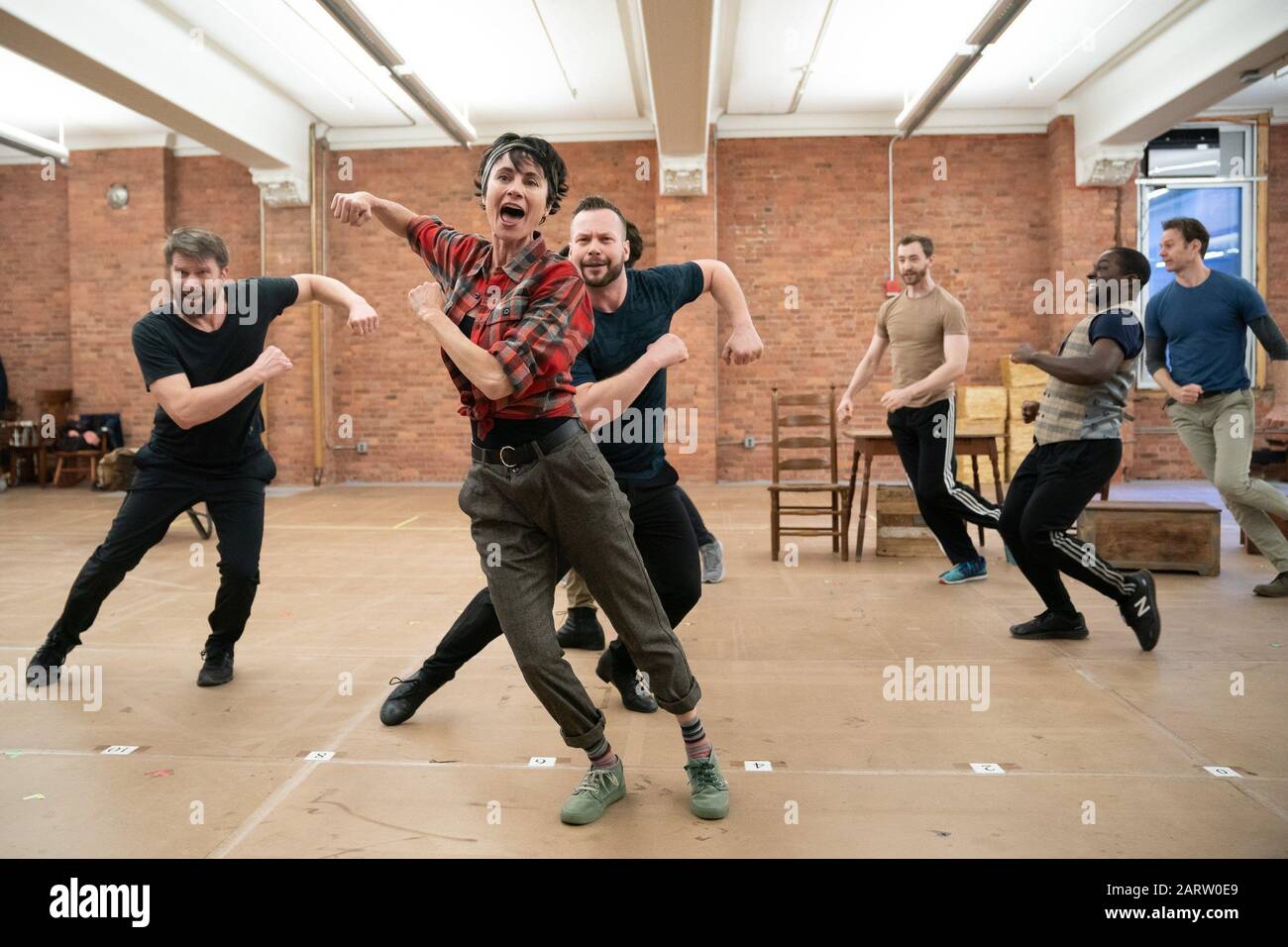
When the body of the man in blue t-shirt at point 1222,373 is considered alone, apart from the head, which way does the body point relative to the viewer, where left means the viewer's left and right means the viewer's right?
facing the viewer and to the left of the viewer

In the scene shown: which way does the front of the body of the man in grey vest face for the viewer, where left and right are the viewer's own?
facing to the left of the viewer

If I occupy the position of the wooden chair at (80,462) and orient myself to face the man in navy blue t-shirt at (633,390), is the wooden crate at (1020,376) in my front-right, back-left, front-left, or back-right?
front-left

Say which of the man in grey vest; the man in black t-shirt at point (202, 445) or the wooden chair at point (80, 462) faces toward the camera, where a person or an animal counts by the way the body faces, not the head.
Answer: the man in black t-shirt

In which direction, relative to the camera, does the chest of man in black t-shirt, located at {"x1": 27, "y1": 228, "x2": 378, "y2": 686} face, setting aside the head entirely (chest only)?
toward the camera

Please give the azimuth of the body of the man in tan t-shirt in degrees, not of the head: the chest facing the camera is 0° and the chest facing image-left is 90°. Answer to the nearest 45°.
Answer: approximately 45°

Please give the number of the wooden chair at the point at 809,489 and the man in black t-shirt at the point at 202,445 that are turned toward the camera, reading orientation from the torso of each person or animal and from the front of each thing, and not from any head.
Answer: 2

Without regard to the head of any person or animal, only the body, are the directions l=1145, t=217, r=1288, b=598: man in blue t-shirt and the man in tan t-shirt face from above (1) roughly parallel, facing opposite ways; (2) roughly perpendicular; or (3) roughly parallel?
roughly parallel
